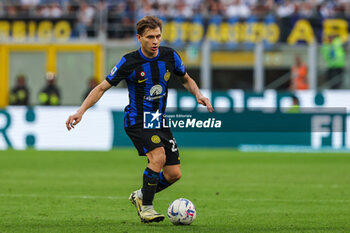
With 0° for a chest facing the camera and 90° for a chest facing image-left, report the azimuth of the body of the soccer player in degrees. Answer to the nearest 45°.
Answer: approximately 315°

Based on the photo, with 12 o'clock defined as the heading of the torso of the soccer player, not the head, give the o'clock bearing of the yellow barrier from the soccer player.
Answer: The yellow barrier is roughly at 7 o'clock from the soccer player.
